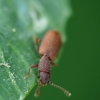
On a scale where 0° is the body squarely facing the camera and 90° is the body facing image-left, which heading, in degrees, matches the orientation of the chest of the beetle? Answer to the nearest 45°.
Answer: approximately 0°
